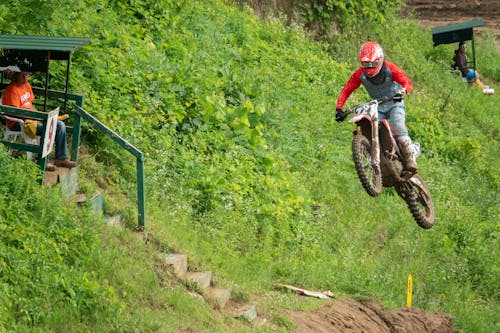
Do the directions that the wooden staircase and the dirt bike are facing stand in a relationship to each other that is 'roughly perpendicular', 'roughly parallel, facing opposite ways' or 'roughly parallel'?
roughly perpendicular

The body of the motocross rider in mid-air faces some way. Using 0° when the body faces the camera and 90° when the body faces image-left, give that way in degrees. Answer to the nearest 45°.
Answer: approximately 45°

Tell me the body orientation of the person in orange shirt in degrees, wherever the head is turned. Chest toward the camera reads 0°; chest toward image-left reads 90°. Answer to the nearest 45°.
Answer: approximately 315°
